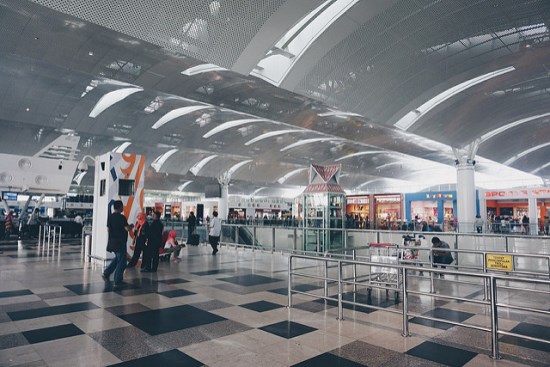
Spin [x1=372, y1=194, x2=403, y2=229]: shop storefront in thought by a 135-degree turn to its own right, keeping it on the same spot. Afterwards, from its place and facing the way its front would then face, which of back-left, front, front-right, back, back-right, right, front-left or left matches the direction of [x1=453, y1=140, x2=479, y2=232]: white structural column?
back

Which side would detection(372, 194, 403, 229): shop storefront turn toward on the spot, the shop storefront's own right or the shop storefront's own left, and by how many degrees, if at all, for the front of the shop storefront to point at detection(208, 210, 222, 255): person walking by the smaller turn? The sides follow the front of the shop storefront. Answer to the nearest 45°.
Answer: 0° — it already faces them

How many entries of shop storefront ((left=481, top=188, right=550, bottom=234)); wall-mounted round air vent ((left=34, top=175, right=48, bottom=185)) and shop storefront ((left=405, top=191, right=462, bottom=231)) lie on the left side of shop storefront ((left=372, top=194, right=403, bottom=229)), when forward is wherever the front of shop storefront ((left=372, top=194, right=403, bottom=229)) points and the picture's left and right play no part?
2

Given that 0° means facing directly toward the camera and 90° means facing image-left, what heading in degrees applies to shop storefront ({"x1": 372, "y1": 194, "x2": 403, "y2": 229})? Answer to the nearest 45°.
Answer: approximately 0°

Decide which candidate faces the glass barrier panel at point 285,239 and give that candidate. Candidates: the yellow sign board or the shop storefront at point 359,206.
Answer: the shop storefront
